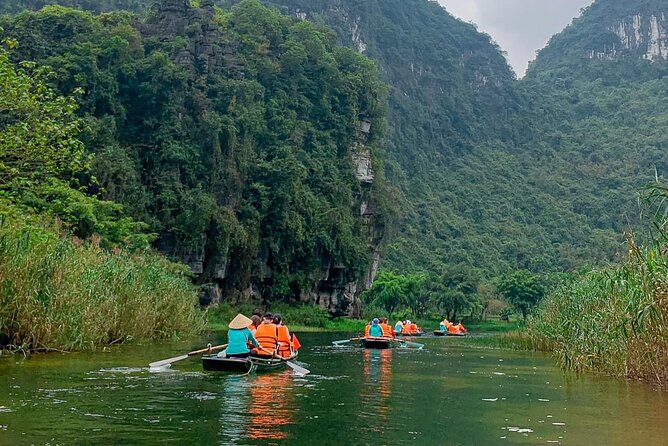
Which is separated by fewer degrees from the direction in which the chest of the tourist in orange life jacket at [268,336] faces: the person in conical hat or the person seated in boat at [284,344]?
the person seated in boat

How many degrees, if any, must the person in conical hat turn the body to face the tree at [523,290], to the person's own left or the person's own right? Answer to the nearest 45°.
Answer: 0° — they already face it

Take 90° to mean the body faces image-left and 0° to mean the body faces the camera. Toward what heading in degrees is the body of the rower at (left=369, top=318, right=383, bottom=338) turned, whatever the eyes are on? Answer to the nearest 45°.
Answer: approximately 180°

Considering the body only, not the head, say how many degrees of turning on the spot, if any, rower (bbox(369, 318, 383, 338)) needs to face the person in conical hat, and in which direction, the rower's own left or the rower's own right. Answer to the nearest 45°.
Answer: approximately 180°

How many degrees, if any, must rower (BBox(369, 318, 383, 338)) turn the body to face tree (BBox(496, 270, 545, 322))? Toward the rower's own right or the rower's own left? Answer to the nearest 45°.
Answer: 0° — they already face it

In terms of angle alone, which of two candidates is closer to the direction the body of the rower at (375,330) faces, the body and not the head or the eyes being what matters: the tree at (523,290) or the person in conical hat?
the tree

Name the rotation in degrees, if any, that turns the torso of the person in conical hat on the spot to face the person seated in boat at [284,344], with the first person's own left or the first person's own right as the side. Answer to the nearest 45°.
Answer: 0° — they already face them

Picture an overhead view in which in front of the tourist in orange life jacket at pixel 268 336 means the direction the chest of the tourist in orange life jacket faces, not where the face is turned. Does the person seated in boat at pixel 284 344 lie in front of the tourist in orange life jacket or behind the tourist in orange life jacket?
in front

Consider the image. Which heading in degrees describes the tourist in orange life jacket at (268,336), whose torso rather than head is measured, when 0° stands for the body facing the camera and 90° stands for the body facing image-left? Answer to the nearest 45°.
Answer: approximately 225°
